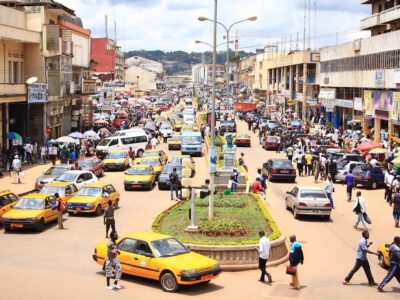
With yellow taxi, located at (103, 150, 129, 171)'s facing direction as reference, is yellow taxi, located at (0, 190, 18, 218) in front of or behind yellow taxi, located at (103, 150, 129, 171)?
in front

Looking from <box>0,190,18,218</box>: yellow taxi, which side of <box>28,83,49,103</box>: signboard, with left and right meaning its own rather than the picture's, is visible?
front

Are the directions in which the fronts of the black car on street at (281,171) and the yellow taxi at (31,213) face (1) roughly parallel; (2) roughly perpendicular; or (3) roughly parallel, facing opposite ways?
roughly parallel, facing opposite ways
